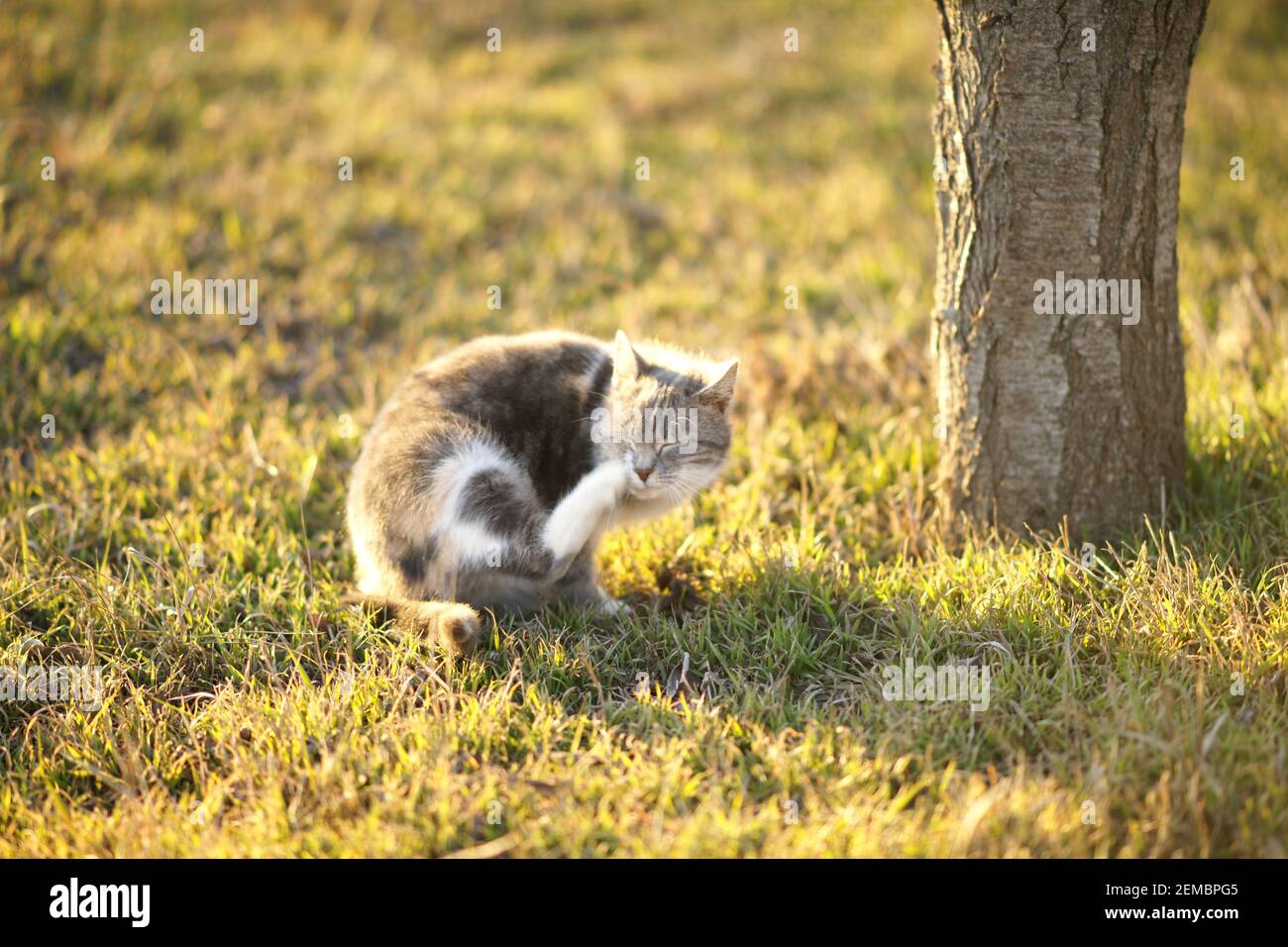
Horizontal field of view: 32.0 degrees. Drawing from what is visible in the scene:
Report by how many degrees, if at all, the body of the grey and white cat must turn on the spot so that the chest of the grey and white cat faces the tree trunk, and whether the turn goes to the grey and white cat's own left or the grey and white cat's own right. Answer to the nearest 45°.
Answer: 0° — it already faces it

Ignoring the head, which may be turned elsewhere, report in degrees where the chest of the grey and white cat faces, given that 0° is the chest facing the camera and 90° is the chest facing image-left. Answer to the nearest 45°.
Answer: approximately 270°
